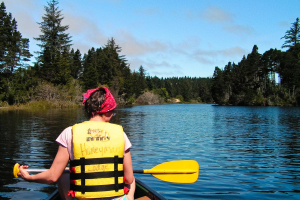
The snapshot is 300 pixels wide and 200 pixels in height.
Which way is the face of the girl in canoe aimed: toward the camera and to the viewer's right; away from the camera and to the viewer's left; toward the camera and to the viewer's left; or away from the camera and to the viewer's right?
away from the camera and to the viewer's right

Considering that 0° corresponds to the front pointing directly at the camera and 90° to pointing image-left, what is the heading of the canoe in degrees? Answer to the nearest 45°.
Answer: approximately 180°

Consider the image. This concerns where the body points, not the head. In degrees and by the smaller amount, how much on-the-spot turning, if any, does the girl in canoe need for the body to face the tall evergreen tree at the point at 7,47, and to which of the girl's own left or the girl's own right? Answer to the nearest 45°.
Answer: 0° — they already face it

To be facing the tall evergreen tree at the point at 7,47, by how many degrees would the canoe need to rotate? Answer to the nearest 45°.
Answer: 0° — it already faces it

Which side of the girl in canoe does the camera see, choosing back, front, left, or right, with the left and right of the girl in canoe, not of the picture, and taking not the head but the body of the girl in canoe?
back
